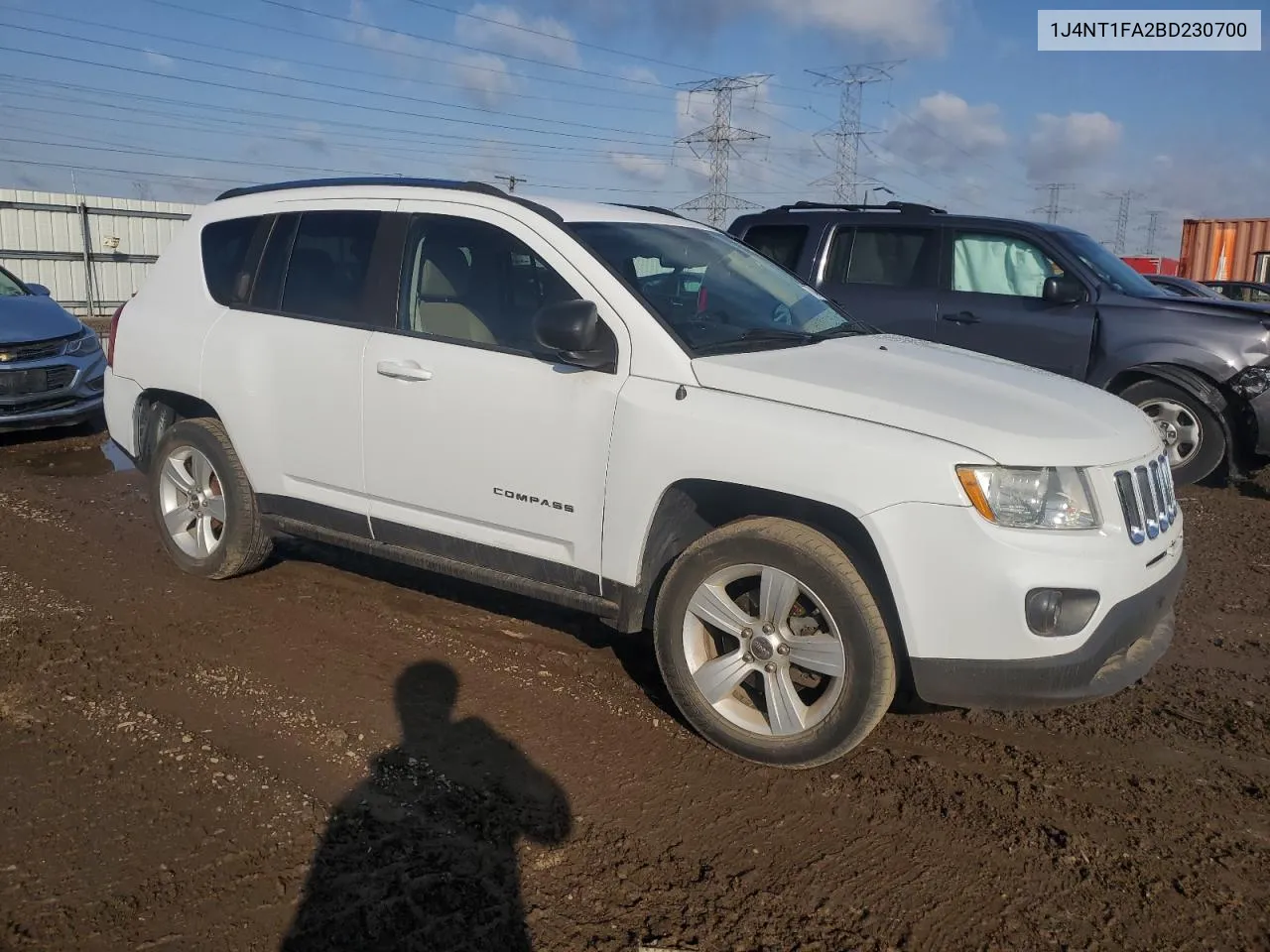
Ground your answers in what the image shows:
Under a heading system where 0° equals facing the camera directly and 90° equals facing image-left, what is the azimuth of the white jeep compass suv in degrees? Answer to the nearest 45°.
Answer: approximately 315°

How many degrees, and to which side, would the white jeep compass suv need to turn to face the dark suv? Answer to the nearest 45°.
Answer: approximately 90° to its left

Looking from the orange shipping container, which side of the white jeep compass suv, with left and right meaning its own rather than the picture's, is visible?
left
